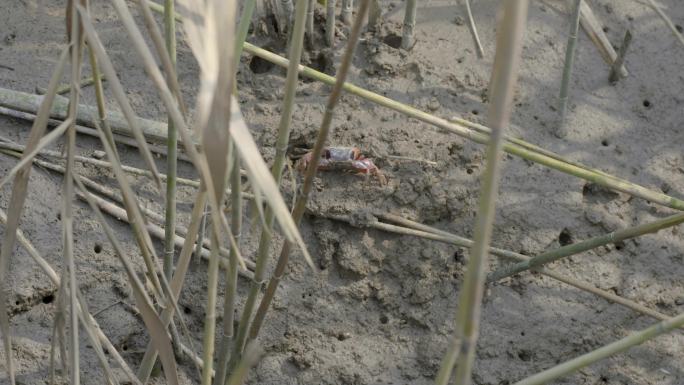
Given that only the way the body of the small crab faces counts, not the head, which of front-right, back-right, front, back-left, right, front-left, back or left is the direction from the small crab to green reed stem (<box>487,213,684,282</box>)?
front-left

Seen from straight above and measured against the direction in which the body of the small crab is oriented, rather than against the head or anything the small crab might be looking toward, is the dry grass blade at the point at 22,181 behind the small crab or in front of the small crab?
in front

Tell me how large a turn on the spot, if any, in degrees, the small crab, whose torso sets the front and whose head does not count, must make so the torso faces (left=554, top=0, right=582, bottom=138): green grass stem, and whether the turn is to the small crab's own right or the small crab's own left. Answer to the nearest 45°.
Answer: approximately 90° to the small crab's own left

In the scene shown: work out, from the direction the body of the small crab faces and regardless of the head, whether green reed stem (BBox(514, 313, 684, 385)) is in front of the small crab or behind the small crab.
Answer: in front

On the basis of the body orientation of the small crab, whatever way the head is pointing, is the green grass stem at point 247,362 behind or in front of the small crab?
in front

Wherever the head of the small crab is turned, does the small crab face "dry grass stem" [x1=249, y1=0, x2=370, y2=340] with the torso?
yes

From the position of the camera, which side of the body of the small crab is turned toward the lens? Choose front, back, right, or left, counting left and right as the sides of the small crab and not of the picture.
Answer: front

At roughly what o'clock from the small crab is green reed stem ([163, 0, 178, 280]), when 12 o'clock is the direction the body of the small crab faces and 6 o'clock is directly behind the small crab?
The green reed stem is roughly at 1 o'clock from the small crab.

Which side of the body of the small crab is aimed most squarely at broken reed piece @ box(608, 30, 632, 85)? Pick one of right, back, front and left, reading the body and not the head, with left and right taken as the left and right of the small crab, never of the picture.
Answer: left
